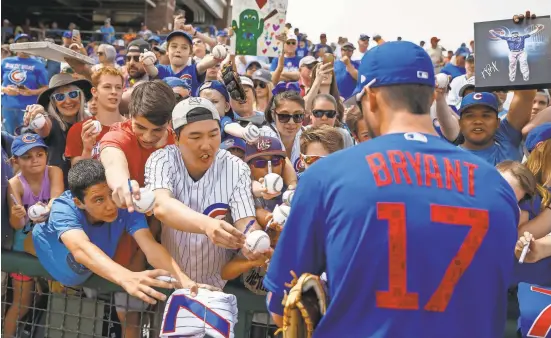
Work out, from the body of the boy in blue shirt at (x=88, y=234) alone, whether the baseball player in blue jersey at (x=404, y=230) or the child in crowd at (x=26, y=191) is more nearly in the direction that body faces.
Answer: the baseball player in blue jersey

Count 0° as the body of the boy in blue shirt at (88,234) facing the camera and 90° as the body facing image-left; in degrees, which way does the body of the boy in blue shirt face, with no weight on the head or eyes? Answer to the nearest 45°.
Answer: approximately 315°

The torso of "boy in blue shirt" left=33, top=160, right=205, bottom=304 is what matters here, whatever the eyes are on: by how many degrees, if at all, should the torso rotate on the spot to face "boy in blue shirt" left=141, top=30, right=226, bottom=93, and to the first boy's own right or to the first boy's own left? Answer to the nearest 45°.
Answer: approximately 135° to the first boy's own left

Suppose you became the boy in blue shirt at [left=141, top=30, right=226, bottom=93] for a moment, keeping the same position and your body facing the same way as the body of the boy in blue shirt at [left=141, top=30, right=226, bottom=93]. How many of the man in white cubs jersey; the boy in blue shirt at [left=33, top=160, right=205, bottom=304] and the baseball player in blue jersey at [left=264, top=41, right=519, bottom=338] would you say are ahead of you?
3

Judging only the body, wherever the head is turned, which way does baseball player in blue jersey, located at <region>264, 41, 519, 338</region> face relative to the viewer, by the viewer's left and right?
facing away from the viewer and to the left of the viewer

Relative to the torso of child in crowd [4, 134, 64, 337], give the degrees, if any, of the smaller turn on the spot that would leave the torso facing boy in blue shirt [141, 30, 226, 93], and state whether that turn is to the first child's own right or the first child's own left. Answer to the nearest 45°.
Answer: approximately 135° to the first child's own left

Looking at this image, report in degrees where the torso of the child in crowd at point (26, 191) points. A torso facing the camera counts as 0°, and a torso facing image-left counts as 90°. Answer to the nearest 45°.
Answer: approximately 0°

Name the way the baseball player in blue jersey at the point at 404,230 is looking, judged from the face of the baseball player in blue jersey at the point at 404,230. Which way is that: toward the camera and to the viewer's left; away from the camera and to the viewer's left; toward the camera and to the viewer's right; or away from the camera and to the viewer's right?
away from the camera and to the viewer's left
